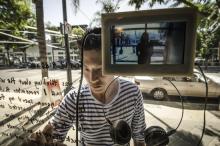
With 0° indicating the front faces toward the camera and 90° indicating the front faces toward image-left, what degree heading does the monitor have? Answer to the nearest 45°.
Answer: approximately 0°

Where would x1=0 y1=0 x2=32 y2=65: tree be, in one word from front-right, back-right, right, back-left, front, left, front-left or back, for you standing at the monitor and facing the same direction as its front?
back-right
